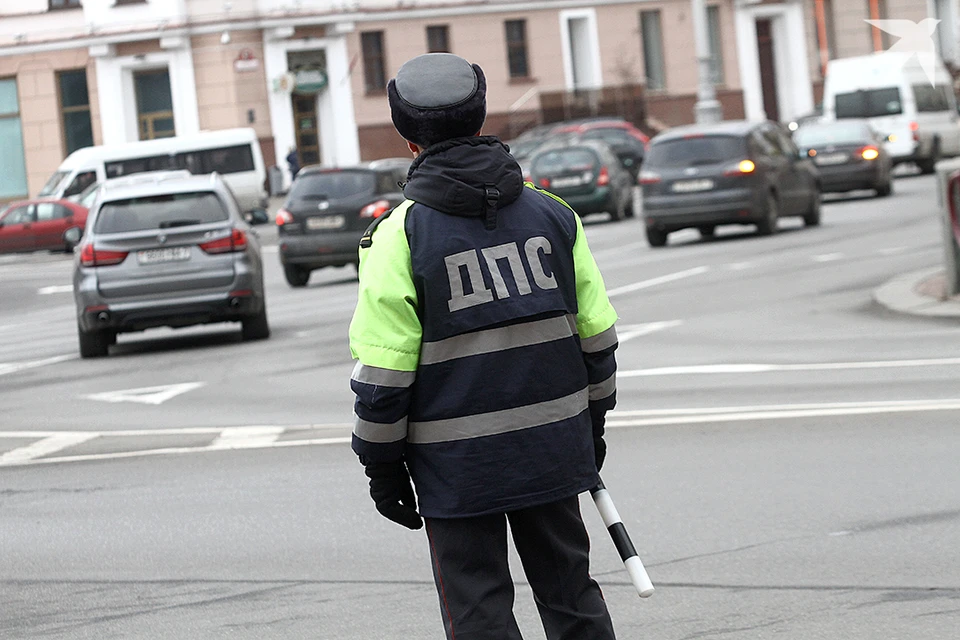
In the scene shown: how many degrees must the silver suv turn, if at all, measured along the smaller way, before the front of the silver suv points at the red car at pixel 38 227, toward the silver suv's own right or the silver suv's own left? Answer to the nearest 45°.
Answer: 0° — it already faces it

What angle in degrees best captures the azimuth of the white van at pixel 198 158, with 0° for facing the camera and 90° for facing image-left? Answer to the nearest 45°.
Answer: approximately 90°

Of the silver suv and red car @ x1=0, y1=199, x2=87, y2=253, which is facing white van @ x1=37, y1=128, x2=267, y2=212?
the silver suv

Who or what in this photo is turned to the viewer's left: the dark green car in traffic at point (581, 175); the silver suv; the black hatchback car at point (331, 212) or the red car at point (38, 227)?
the red car

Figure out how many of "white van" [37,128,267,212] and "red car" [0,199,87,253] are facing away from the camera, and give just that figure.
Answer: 0

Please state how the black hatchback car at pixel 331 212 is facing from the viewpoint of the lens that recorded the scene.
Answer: facing away from the viewer and to the right of the viewer

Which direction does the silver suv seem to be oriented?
away from the camera

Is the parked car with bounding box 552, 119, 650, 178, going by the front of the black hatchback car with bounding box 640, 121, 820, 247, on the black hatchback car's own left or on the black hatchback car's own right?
on the black hatchback car's own left

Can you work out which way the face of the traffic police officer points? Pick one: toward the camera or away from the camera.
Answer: away from the camera

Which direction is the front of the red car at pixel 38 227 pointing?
to the viewer's left

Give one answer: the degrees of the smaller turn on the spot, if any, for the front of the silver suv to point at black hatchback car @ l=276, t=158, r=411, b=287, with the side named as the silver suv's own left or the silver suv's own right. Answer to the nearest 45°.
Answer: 0° — it already faces it
